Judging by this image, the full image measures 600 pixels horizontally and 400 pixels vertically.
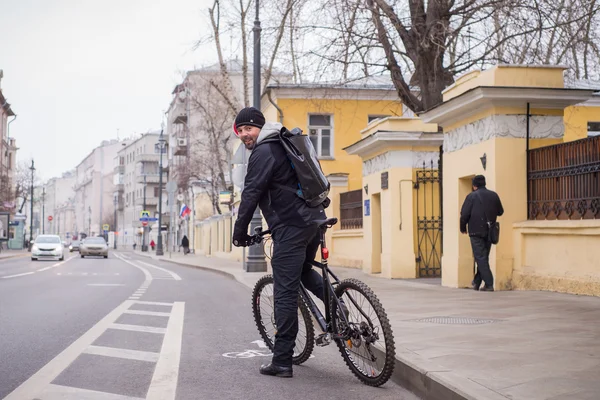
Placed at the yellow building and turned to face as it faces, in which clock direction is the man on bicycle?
The man on bicycle is roughly at 11 o'clock from the yellow building.

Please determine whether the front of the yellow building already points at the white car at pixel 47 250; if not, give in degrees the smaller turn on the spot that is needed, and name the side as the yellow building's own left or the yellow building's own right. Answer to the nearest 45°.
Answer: approximately 90° to the yellow building's own right

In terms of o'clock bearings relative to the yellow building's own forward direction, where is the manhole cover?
The manhole cover is roughly at 11 o'clock from the yellow building.

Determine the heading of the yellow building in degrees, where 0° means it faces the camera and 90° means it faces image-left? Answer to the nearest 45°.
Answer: approximately 45°

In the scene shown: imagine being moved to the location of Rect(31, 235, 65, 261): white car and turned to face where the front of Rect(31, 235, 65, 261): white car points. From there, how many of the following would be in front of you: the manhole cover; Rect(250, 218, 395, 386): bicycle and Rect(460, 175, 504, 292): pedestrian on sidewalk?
3

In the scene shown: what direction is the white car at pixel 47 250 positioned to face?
toward the camera

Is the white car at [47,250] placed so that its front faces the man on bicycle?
yes

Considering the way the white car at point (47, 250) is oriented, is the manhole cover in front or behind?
in front

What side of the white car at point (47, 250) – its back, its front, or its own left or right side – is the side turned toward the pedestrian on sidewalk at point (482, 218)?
front

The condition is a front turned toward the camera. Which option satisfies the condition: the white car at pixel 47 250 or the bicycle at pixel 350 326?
the white car

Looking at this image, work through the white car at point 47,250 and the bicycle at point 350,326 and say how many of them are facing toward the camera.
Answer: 1

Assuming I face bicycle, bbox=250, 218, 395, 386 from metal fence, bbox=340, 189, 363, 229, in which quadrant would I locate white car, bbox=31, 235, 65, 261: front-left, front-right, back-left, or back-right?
back-right

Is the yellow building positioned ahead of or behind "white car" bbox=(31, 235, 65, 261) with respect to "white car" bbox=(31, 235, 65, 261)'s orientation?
ahead
